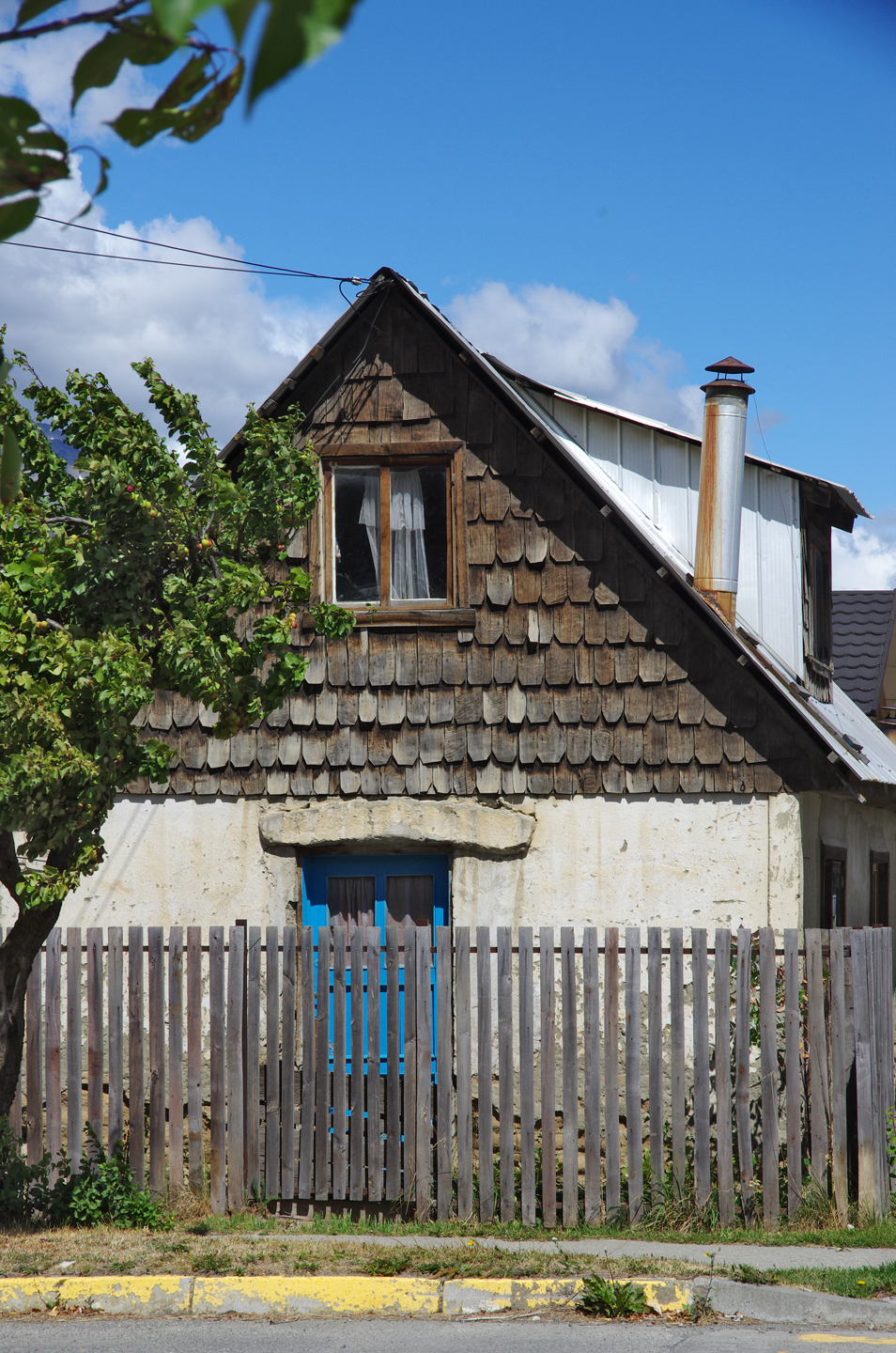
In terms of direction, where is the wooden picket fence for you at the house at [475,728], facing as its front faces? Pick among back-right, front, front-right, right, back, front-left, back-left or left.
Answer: front

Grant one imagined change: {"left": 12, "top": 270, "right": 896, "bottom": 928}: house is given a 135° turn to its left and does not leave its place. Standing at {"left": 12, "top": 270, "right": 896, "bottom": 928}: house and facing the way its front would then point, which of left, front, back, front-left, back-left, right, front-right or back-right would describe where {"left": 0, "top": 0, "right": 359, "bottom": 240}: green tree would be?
back-right

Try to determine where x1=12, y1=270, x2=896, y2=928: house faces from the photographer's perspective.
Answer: facing the viewer
